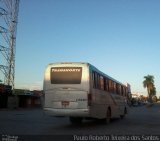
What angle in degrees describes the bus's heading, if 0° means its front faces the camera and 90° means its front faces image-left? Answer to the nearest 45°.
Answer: approximately 225°
